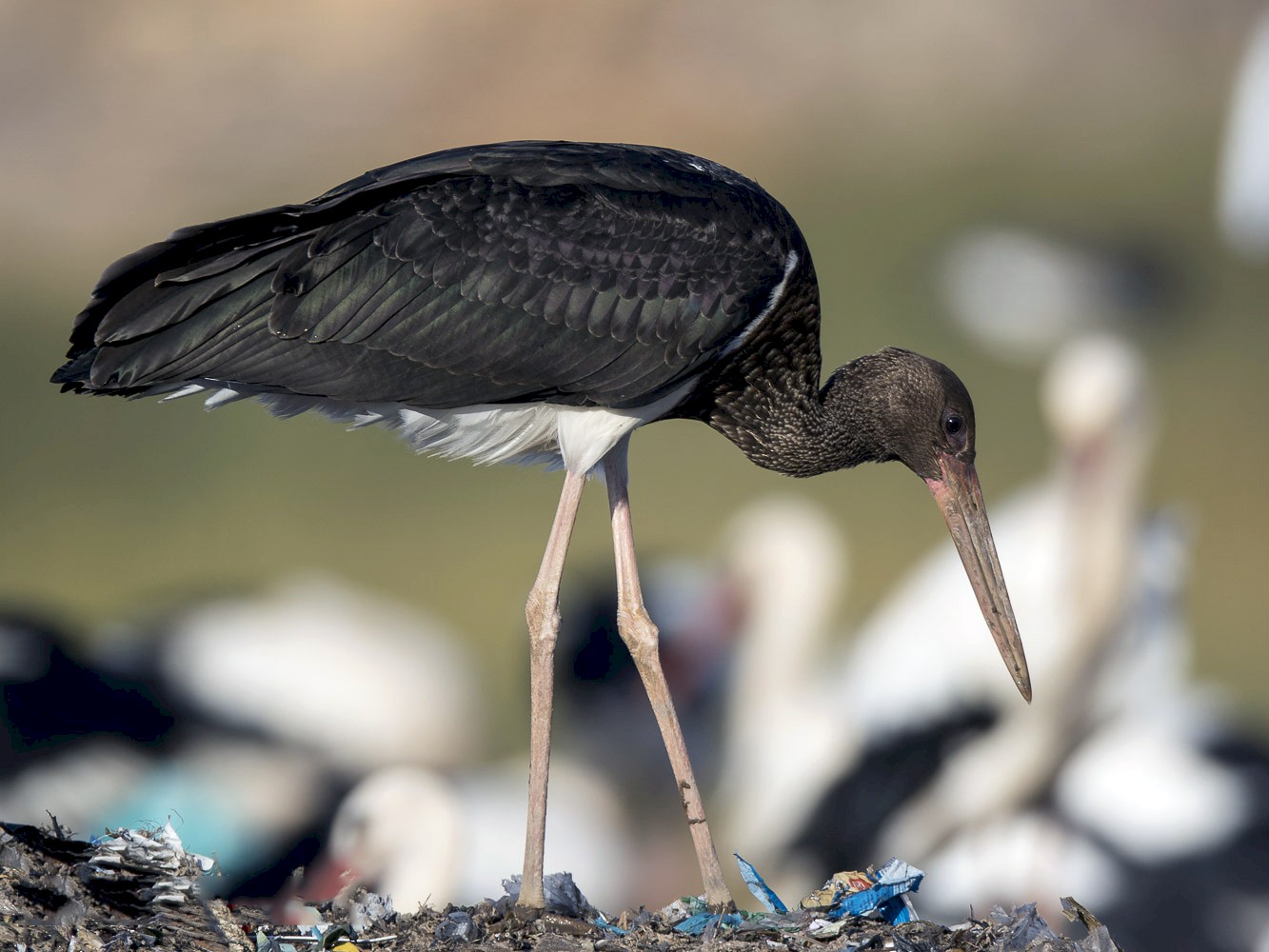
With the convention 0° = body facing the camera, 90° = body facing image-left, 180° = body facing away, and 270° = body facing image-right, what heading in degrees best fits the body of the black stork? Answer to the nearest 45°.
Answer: approximately 270°
